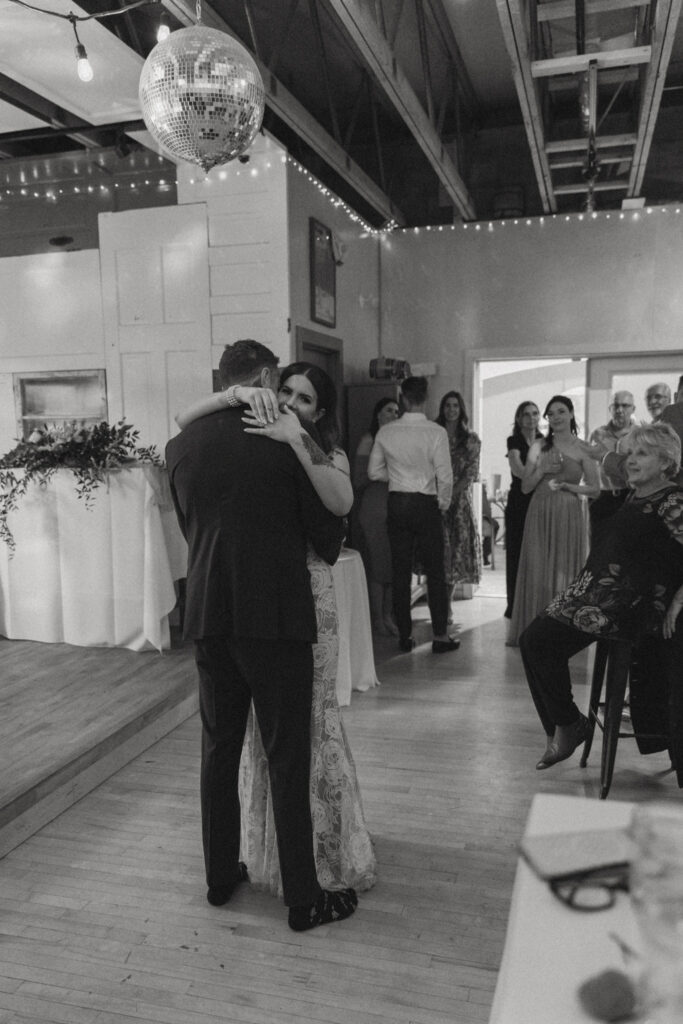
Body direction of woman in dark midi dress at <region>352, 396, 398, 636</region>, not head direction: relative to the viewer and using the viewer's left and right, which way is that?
facing the viewer and to the right of the viewer

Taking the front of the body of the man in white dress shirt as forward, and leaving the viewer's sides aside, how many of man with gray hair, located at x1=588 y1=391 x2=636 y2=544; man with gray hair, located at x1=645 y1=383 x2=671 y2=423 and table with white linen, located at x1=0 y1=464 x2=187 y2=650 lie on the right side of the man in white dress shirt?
2

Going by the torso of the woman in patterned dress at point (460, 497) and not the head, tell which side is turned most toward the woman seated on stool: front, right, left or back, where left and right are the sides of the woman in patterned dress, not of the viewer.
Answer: front

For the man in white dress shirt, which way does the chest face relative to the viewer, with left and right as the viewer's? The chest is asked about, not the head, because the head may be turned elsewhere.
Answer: facing away from the viewer

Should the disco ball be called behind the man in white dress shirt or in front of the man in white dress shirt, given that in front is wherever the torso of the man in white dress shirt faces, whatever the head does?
behind

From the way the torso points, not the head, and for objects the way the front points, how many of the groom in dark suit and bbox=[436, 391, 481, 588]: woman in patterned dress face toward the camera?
1

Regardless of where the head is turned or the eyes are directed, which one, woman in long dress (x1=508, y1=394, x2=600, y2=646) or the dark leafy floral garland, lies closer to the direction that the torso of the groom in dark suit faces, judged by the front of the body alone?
the woman in long dress

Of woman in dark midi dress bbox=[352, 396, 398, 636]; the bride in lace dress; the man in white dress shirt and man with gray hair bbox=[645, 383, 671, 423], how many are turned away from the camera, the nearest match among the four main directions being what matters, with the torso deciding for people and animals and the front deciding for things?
1

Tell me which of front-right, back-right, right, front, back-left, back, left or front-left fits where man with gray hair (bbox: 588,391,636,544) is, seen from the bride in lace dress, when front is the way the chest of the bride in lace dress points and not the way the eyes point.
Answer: back

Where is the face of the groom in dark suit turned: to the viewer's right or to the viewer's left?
to the viewer's right

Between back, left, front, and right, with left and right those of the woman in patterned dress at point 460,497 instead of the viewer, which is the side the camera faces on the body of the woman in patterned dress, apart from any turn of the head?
front

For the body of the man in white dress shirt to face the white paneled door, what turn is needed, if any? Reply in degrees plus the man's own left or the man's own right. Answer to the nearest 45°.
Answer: approximately 90° to the man's own left

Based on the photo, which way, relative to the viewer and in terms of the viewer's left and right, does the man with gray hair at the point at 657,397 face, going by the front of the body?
facing the viewer and to the left of the viewer

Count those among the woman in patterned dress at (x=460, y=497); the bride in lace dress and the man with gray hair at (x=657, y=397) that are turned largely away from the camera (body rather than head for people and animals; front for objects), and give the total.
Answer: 0

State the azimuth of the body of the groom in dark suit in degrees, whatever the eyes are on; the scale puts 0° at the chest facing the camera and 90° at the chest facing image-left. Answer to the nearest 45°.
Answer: approximately 225°

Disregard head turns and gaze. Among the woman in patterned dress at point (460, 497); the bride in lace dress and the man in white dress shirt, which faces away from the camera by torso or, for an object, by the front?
the man in white dress shirt

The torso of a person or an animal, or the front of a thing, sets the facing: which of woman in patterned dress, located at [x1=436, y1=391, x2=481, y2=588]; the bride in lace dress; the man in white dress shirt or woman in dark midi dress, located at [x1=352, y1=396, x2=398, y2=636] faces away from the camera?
the man in white dress shirt

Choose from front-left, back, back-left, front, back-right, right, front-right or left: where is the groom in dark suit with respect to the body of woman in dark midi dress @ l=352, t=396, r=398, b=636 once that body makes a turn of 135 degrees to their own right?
left
